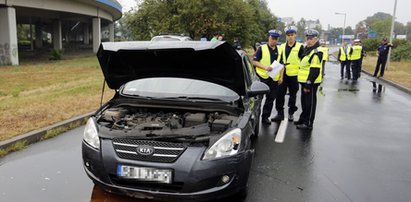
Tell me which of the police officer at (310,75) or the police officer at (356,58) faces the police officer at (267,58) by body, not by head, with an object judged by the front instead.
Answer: the police officer at (310,75)

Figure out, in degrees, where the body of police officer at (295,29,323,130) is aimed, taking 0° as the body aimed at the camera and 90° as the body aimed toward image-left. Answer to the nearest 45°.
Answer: approximately 90°

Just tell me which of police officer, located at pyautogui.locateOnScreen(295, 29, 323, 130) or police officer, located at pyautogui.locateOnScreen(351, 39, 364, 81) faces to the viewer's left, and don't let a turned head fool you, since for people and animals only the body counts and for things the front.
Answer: police officer, located at pyautogui.locateOnScreen(295, 29, 323, 130)

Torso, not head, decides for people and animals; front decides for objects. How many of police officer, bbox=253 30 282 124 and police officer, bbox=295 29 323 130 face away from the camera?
0
